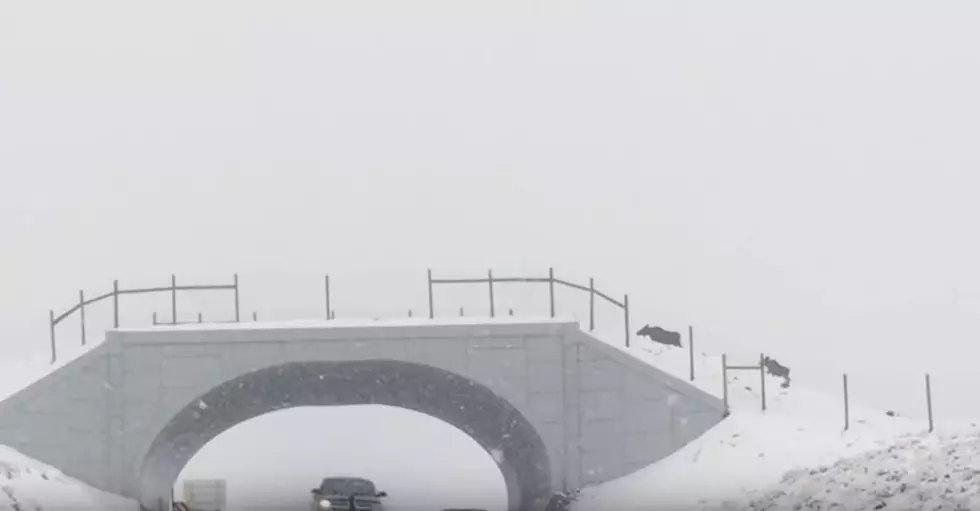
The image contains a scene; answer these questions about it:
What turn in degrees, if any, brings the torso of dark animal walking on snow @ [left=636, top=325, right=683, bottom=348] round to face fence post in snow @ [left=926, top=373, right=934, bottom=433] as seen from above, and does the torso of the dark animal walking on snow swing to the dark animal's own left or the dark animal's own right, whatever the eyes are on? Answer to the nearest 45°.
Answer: approximately 135° to the dark animal's own left

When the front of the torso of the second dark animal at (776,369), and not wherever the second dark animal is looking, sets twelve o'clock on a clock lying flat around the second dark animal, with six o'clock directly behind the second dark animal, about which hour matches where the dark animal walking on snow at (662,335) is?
The dark animal walking on snow is roughly at 1 o'clock from the second dark animal.

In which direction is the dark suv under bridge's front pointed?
toward the camera

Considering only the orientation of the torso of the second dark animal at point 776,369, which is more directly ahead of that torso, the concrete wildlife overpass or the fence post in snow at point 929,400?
the concrete wildlife overpass

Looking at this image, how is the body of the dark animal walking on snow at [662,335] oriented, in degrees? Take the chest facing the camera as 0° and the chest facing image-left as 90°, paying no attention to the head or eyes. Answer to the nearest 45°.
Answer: approximately 90°

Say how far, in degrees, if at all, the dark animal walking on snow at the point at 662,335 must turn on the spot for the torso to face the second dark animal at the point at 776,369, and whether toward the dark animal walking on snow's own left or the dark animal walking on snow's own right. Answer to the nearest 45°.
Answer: approximately 135° to the dark animal walking on snow's own left

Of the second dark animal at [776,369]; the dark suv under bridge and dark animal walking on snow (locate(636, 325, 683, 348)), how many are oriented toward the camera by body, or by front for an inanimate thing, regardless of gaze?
1

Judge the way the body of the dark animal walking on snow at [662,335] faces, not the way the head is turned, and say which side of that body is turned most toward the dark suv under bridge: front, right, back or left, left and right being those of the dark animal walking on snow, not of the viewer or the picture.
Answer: front

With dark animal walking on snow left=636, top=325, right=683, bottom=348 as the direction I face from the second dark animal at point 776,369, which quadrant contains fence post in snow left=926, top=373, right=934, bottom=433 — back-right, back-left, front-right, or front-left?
back-left

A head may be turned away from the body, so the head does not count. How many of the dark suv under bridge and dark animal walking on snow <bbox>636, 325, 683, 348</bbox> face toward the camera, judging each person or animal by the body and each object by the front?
1

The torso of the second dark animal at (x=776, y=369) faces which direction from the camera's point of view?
to the viewer's left

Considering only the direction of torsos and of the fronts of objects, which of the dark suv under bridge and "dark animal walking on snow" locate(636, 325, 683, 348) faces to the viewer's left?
the dark animal walking on snow

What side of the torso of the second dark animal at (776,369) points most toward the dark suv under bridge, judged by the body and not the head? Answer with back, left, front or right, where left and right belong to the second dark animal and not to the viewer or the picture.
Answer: front
